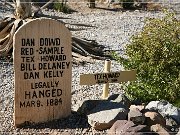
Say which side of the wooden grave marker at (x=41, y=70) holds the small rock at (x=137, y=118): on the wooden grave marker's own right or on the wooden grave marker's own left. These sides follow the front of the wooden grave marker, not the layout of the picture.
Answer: on the wooden grave marker's own left

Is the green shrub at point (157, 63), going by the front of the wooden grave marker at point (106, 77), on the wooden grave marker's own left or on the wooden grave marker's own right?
on the wooden grave marker's own left

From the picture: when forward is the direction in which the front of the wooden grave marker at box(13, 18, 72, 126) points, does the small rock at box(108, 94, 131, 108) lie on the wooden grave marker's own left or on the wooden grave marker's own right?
on the wooden grave marker's own left

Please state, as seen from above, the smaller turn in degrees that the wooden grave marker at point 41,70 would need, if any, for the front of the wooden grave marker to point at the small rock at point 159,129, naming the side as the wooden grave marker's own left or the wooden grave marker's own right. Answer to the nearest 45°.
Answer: approximately 45° to the wooden grave marker's own left

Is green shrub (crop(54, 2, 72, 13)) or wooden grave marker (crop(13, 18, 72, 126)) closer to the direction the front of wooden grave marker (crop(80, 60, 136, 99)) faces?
the wooden grave marker

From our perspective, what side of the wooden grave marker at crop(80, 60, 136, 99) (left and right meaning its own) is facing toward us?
front

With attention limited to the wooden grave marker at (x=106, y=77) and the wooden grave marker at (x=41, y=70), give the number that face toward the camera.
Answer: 2

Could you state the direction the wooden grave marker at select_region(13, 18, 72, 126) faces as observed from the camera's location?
facing the viewer

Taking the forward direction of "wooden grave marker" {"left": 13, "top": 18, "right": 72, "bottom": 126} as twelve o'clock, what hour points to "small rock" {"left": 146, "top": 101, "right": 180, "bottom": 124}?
The small rock is roughly at 9 o'clock from the wooden grave marker.

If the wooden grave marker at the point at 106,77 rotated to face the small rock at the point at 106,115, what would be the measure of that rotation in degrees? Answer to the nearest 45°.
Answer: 0° — it already faces it

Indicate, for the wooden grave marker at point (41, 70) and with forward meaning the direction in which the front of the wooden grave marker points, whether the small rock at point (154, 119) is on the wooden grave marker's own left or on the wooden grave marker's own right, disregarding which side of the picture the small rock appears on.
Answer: on the wooden grave marker's own left

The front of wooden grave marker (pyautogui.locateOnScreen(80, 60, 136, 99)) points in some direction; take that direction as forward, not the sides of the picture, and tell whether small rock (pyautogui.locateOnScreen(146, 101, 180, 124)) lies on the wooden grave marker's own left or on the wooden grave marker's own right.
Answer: on the wooden grave marker's own left
